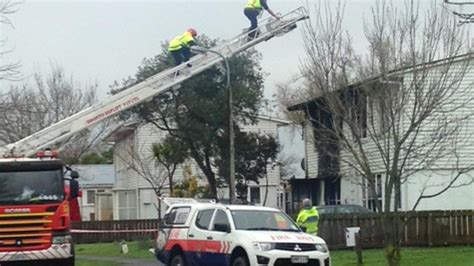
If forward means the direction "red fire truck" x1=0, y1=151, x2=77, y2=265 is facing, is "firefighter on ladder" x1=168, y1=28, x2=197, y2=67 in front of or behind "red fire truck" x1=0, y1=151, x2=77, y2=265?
behind

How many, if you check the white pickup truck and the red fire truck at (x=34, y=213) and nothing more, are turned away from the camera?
0

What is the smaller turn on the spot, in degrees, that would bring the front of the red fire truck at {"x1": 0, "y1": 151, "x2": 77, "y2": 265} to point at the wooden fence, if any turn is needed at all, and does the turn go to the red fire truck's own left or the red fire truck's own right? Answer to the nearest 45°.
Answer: approximately 135° to the red fire truck's own left

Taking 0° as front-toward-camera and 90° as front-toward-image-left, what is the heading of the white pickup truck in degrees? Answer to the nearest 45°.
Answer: approximately 315°

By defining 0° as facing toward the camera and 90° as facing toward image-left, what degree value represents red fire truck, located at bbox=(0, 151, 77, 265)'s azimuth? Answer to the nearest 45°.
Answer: approximately 0°

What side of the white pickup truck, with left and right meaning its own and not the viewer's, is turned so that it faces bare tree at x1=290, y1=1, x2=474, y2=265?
left

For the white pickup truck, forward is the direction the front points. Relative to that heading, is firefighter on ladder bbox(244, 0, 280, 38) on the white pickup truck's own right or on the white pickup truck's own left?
on the white pickup truck's own left
